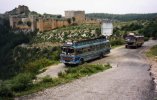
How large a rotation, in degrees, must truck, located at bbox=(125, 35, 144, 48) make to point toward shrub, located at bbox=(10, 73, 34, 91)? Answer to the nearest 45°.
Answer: approximately 45° to its left

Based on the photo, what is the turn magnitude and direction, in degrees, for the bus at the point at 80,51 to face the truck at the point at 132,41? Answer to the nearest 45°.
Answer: approximately 180°

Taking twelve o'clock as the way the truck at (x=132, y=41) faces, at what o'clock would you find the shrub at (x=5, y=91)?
The shrub is roughly at 11 o'clock from the truck.

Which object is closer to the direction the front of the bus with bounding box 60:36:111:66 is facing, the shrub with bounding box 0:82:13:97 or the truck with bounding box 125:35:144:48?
the shrub

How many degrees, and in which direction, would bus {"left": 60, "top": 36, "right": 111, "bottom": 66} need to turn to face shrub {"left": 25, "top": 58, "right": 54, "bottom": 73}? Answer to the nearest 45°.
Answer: approximately 45° to its right

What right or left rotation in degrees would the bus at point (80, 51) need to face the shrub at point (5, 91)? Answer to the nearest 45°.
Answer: approximately 45° to its left

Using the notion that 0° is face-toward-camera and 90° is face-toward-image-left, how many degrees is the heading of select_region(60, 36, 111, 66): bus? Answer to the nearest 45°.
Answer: approximately 45°
